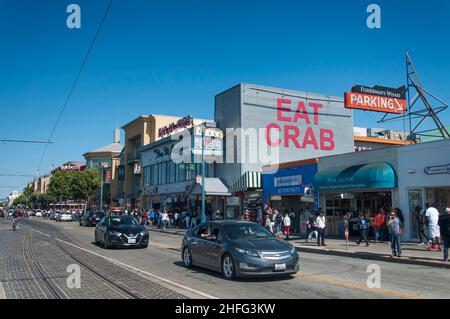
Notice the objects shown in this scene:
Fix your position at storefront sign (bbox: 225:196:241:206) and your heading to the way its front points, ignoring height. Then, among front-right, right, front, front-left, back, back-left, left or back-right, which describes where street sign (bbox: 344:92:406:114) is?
front-left

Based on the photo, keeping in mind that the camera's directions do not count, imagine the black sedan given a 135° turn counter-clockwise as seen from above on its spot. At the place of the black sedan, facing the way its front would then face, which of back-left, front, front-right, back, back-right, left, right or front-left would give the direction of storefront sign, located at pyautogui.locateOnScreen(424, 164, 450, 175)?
right

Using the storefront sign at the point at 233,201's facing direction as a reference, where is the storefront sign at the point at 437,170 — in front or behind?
in front

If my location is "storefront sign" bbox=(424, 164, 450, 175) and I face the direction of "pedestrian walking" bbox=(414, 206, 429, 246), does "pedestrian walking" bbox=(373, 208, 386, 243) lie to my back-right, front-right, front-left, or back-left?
front-right

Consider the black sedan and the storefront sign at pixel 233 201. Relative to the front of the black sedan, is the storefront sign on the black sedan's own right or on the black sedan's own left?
on the black sedan's own left

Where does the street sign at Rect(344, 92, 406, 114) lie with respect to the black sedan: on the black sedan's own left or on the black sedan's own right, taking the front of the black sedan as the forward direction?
on the black sedan's own left

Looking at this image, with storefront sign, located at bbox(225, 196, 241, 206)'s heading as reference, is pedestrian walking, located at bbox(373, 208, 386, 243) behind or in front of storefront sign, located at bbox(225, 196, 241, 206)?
in front

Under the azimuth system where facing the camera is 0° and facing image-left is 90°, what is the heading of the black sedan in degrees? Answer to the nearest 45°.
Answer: approximately 315°

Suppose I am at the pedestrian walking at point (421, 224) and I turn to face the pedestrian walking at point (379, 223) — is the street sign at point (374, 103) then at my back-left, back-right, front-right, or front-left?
front-right

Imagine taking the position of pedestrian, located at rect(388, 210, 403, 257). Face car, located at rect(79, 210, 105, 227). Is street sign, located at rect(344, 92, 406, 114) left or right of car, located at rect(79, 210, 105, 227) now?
right

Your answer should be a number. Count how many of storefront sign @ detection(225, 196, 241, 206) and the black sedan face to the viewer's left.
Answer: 0

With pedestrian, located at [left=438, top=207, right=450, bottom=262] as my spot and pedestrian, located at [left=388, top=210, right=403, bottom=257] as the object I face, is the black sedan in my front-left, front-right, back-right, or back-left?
front-left

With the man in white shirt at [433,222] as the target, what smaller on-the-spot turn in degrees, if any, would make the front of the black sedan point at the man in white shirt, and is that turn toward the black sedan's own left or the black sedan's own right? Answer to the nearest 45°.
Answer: approximately 45° to the black sedan's own left
